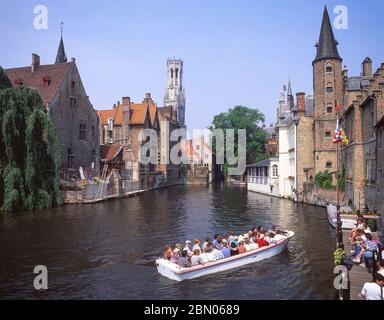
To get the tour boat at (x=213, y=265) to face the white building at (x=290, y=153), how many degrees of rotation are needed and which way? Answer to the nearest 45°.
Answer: approximately 45° to its left

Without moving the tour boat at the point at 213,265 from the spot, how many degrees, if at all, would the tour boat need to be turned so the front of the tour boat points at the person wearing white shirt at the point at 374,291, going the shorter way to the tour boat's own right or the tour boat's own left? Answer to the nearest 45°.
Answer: approximately 90° to the tour boat's own right

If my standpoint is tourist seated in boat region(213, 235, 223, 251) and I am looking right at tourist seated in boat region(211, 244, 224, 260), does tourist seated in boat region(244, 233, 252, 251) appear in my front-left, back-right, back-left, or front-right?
back-left

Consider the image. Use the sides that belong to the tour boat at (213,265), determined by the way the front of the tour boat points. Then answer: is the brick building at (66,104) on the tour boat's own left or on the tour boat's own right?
on the tour boat's own left

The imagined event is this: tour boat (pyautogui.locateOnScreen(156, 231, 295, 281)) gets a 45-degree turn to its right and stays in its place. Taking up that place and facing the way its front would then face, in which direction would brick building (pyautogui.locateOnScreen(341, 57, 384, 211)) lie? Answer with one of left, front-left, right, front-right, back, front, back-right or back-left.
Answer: front-left

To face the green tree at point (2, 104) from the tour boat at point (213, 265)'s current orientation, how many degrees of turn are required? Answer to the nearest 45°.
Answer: approximately 90° to its left
